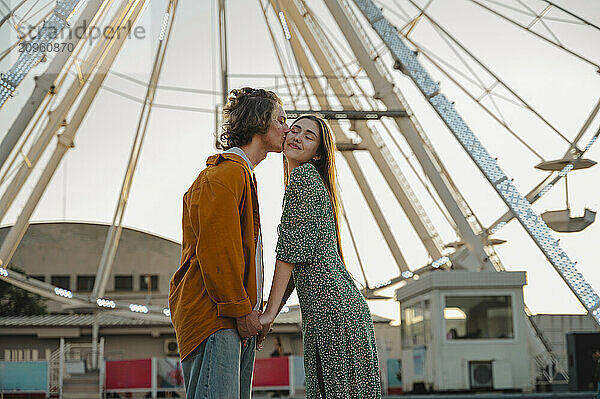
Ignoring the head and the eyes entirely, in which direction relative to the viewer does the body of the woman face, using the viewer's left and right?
facing to the left of the viewer

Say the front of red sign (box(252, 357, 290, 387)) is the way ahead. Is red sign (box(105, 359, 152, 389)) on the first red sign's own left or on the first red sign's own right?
on the first red sign's own right

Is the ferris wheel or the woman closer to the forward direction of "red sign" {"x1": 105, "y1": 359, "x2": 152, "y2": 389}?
the woman

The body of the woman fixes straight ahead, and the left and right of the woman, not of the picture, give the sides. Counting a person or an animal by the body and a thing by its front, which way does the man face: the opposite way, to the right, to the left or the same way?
the opposite way

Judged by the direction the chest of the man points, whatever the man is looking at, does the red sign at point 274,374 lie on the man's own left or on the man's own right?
on the man's own left

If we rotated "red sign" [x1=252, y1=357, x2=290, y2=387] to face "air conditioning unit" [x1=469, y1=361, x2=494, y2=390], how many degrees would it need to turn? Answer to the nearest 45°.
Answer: approximately 90° to its left

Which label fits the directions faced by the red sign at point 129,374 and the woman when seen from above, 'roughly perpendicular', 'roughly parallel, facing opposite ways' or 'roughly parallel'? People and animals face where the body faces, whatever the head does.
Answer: roughly perpendicular

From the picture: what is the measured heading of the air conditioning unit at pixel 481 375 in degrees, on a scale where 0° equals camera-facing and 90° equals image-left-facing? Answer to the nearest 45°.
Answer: approximately 0°

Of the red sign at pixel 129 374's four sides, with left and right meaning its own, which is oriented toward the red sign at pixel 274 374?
left
